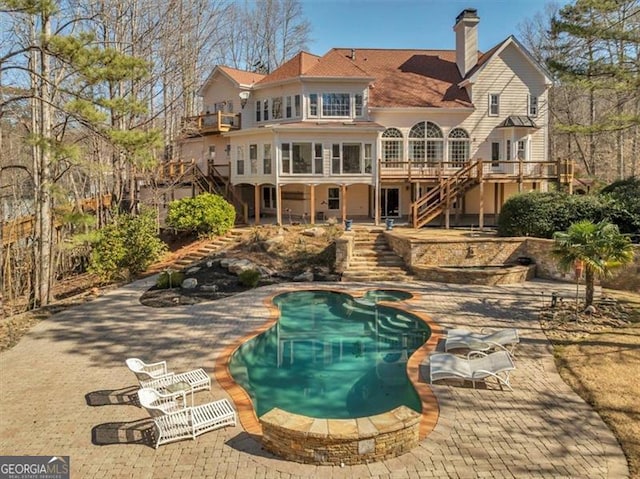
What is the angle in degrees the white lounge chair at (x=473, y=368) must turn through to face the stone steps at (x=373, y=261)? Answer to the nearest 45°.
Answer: approximately 90° to its right

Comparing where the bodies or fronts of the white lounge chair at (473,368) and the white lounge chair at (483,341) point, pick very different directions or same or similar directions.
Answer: same or similar directions

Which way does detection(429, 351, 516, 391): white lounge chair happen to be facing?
to the viewer's left

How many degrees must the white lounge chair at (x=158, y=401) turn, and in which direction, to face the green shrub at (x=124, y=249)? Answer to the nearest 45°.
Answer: approximately 90° to its left

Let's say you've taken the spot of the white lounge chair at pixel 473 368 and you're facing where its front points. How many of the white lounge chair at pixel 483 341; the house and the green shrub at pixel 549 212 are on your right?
3

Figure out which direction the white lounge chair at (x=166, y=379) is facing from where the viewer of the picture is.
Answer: facing to the right of the viewer

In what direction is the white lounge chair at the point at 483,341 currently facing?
to the viewer's left

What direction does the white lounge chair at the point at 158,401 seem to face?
to the viewer's right

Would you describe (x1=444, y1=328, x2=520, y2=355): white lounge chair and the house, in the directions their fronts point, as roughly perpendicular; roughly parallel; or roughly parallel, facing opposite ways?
roughly perpendicular

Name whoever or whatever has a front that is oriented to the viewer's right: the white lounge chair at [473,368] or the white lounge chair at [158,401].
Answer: the white lounge chair at [158,401]

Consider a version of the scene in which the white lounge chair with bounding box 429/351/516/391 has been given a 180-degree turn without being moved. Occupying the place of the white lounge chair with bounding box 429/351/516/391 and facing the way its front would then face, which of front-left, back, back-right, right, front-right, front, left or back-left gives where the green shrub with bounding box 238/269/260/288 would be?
back-left

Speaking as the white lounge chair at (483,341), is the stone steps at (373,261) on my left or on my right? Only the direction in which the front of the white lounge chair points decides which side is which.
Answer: on my right
